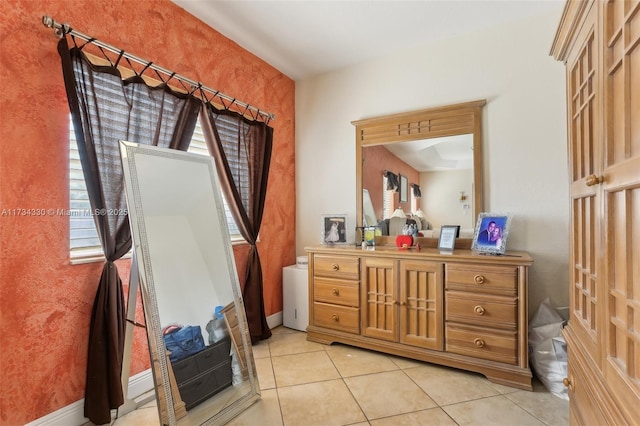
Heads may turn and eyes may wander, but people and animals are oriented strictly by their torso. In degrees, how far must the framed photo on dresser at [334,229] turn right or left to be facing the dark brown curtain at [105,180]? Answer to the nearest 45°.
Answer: approximately 45° to its right

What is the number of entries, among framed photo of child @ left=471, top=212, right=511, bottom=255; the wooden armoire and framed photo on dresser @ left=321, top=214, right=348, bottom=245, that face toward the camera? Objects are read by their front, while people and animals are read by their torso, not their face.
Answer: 2

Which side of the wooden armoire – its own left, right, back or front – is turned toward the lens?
left

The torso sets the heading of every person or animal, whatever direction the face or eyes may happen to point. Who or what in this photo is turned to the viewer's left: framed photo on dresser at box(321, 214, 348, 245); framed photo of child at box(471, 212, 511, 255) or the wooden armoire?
the wooden armoire

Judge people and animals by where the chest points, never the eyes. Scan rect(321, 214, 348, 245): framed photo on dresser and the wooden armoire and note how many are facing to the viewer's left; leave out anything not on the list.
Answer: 1

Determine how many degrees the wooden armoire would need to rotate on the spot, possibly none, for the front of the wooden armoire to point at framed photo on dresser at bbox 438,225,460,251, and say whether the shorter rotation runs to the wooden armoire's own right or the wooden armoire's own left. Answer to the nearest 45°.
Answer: approximately 45° to the wooden armoire's own right

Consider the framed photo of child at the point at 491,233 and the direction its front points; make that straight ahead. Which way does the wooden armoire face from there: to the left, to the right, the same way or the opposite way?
to the right

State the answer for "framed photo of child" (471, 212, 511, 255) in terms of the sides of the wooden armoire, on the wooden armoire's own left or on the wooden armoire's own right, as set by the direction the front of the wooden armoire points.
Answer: on the wooden armoire's own right

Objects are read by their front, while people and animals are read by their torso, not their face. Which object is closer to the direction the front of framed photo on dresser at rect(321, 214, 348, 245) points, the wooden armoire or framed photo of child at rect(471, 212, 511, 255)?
the wooden armoire
